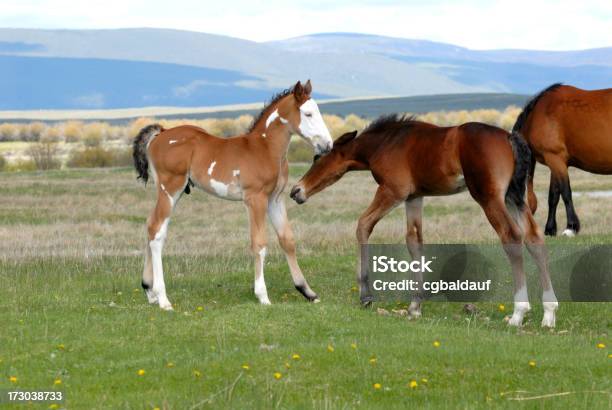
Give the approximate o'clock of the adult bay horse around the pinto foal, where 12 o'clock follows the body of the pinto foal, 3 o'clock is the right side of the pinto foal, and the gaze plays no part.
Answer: The adult bay horse is roughly at 11 o'clock from the pinto foal.

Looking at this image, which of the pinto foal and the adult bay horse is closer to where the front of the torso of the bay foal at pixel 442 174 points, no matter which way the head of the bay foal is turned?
the pinto foal

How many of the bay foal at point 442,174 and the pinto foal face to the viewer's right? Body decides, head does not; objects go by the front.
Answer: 1

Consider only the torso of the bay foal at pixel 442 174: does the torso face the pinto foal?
yes

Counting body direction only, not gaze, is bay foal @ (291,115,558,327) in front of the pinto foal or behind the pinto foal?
in front

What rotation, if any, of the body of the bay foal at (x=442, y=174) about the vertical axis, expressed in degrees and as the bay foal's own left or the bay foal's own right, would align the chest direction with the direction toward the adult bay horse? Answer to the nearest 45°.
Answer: approximately 135° to the bay foal's own right

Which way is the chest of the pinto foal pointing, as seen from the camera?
to the viewer's right

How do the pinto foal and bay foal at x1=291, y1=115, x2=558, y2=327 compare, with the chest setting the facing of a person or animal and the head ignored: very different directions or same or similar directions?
very different directions

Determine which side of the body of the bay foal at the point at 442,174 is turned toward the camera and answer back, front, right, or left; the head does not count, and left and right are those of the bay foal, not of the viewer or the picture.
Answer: left
